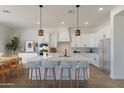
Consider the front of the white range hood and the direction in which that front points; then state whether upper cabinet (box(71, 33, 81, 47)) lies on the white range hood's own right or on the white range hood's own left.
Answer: on the white range hood's own left

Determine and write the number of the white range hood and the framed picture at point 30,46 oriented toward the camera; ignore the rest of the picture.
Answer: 2

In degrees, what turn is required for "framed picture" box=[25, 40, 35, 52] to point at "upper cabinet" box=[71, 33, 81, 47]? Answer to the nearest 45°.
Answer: approximately 90° to its left

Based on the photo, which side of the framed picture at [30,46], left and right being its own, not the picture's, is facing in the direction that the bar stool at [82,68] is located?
front

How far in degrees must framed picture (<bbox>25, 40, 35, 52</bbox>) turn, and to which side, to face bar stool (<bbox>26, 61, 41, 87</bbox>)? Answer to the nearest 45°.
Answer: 0° — it already faces it

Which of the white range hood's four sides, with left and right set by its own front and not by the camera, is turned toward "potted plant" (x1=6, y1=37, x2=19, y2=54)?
right

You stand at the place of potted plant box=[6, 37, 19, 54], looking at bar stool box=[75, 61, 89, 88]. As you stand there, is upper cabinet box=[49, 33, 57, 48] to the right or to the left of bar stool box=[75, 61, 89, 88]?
left

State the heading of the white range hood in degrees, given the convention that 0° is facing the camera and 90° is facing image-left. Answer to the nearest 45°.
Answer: approximately 0°
